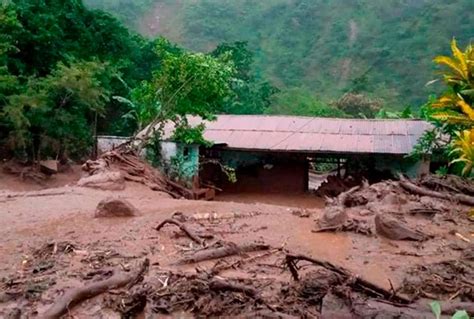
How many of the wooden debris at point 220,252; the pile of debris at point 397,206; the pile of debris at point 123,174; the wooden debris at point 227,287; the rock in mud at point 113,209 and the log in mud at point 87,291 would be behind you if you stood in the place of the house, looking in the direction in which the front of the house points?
0

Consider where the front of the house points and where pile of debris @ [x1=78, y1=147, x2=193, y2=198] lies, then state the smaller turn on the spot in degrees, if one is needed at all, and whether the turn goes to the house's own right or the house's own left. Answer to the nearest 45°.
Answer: approximately 45° to the house's own right

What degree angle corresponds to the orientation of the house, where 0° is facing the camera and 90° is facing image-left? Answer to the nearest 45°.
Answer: approximately 0°

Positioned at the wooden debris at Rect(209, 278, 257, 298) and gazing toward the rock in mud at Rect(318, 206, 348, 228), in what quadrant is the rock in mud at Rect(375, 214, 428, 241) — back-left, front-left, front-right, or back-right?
front-right

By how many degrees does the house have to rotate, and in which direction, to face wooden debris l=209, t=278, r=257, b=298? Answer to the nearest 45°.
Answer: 0° — it already faces it

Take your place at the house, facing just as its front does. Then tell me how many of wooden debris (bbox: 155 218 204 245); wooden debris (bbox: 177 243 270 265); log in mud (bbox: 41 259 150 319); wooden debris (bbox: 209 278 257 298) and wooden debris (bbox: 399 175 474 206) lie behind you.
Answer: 0

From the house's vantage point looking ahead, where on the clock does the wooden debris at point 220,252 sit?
The wooden debris is roughly at 12 o'clock from the house.

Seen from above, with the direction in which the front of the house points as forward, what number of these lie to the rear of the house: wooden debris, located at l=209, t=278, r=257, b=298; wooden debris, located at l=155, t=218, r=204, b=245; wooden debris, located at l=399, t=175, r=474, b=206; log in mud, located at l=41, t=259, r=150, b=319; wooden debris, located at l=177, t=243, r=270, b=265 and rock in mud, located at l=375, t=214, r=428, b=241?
0

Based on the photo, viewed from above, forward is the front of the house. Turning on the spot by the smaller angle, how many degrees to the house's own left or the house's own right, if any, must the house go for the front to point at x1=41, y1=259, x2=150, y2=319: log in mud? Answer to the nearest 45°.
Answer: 0° — it already faces it

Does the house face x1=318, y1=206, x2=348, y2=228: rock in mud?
yes

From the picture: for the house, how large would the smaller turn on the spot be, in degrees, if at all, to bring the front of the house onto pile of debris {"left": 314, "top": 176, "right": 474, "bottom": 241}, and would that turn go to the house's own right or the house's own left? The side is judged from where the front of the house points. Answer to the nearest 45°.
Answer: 0° — it already faces it

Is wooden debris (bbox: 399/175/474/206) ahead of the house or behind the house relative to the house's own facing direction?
ahead

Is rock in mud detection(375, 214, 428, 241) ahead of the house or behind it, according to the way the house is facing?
ahead
